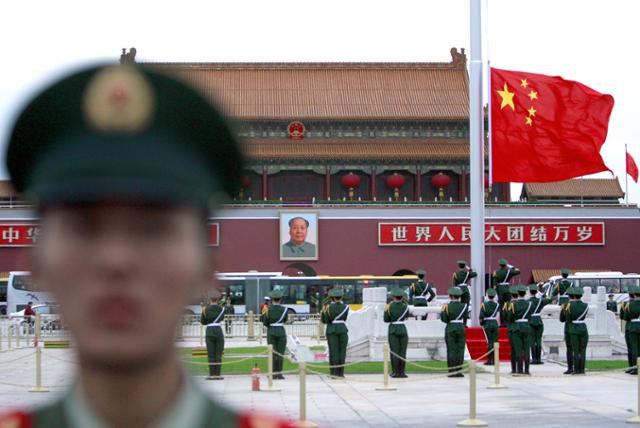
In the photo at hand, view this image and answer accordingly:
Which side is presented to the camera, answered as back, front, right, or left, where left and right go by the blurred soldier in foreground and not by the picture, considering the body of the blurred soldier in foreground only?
front

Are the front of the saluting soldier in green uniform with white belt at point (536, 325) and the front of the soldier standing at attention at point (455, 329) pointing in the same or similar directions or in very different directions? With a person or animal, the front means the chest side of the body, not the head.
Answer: same or similar directions

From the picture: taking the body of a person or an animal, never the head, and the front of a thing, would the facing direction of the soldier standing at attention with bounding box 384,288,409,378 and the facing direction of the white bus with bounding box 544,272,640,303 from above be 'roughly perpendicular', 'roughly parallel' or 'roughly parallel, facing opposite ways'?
roughly perpendicular

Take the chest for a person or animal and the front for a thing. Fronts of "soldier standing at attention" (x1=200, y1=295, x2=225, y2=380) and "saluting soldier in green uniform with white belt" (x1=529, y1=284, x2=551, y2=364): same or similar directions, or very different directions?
same or similar directions

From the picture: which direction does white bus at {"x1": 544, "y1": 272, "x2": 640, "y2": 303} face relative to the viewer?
to the viewer's left

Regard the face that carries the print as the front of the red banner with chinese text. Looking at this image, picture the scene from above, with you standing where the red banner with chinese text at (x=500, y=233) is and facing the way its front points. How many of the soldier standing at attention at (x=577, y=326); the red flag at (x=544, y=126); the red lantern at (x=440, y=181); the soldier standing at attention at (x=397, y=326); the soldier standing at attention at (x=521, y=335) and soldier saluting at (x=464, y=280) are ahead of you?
5
